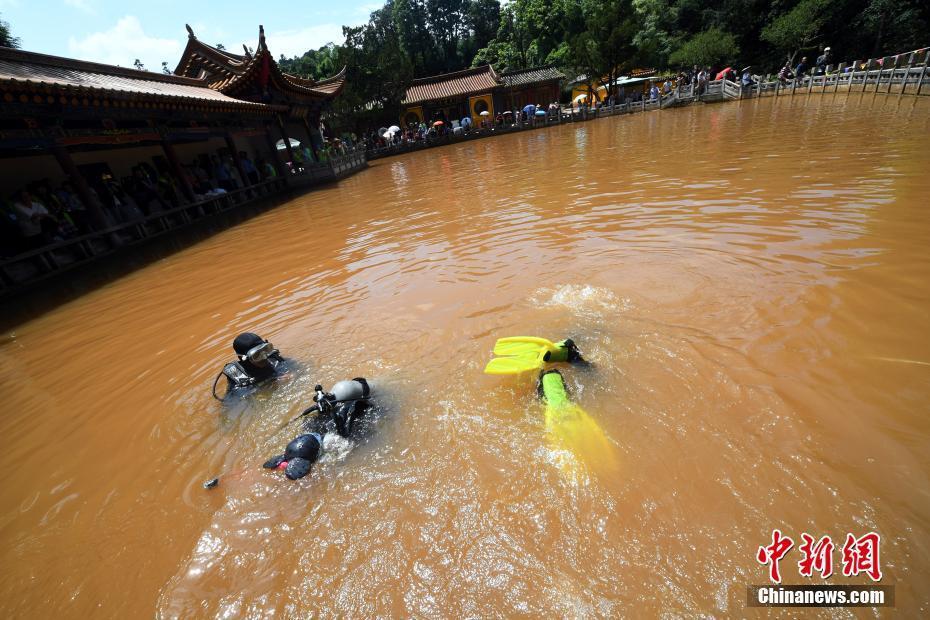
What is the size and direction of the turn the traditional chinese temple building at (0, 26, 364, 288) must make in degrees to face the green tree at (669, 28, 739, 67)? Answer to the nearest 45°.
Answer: approximately 45° to its left

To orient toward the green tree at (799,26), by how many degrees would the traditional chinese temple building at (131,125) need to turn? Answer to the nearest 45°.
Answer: approximately 45° to its left

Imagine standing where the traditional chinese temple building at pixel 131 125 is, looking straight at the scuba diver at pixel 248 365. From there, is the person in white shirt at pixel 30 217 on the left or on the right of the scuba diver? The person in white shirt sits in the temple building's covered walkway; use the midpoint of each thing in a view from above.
right

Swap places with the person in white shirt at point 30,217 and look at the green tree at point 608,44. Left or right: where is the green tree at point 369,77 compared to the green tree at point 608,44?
left

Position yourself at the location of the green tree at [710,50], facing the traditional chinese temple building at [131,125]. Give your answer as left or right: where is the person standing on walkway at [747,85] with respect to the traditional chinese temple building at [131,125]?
left

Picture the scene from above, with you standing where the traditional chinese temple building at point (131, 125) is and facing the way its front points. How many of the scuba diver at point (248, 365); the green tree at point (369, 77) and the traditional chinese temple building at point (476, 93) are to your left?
2

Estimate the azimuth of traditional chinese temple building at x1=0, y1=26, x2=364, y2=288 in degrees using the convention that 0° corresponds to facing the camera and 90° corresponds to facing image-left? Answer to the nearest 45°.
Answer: approximately 315°

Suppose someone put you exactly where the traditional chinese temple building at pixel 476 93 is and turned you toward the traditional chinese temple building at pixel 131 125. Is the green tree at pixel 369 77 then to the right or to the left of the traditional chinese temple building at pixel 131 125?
right
